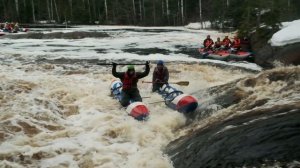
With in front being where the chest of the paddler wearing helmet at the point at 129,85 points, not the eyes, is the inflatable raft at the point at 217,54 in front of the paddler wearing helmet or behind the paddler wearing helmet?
behind

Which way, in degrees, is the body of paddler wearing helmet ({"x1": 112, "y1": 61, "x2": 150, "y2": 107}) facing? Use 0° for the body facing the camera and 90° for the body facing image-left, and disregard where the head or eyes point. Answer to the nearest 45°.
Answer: approximately 0°

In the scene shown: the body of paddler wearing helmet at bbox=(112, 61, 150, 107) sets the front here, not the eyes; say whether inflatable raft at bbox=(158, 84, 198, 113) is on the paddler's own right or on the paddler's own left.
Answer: on the paddler's own left

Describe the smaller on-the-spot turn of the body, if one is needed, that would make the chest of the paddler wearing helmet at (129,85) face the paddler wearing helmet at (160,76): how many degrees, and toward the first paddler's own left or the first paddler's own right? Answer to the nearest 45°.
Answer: approximately 135° to the first paddler's own left
